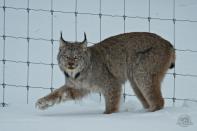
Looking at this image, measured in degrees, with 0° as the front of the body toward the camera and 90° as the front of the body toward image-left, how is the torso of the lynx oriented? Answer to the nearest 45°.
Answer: approximately 90°
